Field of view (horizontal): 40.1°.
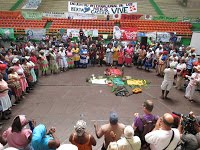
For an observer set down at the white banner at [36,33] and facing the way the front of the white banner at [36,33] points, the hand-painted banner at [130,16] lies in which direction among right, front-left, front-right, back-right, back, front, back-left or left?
left

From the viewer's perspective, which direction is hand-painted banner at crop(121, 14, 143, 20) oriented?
toward the camera

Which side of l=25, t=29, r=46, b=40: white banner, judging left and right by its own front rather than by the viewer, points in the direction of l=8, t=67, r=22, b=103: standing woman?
front

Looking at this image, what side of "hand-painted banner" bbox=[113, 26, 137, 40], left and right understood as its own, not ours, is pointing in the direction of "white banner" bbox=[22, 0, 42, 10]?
right

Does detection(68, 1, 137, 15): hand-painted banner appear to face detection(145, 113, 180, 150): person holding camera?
yes

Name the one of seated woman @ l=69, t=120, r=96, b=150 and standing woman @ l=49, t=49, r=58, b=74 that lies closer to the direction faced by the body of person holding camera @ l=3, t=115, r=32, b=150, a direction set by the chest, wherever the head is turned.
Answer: the standing woman

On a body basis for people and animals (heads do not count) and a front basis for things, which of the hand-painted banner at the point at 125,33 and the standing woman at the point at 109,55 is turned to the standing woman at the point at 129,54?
the hand-painted banner

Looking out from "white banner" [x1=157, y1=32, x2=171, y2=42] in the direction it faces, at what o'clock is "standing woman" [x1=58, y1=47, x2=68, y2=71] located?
The standing woman is roughly at 1 o'clock from the white banner.

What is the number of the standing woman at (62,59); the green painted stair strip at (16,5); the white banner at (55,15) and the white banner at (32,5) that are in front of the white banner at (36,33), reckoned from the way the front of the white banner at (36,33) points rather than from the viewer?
1

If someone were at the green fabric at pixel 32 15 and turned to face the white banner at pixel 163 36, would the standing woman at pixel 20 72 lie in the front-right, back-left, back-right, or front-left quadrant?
front-right

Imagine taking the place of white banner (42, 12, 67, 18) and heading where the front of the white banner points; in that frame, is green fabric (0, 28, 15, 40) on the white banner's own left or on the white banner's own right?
on the white banner's own right

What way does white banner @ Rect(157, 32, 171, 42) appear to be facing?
toward the camera

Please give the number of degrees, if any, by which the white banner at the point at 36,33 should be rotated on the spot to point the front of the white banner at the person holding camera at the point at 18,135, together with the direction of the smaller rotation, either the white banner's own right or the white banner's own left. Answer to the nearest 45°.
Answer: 0° — it already faces them

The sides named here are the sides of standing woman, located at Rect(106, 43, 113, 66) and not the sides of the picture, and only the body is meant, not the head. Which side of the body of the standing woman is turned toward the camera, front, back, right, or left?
front

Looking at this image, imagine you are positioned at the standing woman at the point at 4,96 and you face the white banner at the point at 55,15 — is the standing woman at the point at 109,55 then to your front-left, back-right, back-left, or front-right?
front-right
